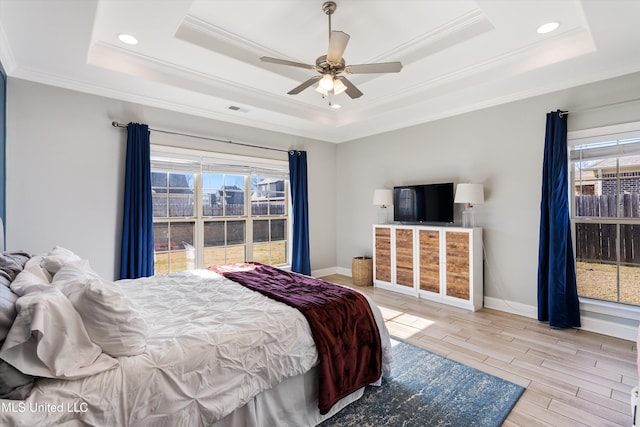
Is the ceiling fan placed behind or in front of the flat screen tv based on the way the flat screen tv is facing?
in front

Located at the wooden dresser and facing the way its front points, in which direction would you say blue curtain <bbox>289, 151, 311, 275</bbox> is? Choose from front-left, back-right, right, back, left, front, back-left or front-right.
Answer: front-right

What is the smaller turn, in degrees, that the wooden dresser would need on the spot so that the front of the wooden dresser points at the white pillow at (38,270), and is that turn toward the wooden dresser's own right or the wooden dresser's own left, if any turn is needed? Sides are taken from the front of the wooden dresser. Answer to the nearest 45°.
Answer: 0° — it already faces it

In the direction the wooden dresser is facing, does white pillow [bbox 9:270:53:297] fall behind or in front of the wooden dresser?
in front

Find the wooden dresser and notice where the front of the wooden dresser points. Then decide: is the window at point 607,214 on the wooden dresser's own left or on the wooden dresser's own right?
on the wooden dresser's own left

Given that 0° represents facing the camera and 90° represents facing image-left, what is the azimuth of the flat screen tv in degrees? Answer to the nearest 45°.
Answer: approximately 45°

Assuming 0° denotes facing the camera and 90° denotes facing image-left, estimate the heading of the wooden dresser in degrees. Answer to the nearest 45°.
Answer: approximately 45°

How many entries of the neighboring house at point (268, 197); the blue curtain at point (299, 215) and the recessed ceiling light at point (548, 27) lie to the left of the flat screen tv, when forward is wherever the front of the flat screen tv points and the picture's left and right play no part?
1

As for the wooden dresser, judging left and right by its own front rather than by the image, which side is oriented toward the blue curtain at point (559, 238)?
left

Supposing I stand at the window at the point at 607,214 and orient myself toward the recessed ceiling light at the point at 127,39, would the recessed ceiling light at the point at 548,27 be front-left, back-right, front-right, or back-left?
front-left

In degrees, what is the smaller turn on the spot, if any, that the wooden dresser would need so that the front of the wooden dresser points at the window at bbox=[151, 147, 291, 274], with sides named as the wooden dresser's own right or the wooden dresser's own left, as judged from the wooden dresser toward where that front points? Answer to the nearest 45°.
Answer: approximately 45° to the wooden dresser's own right
